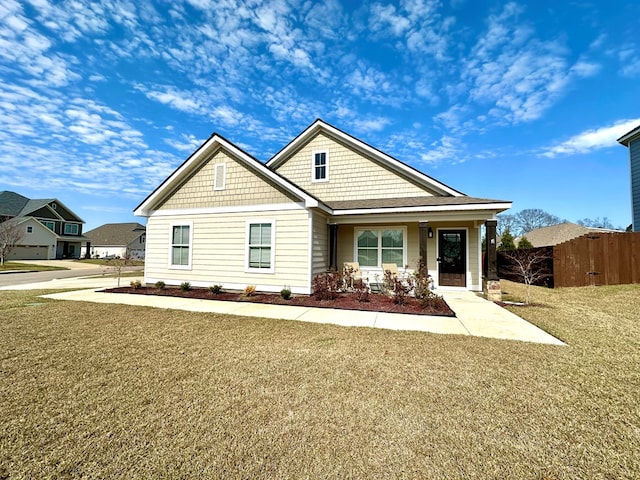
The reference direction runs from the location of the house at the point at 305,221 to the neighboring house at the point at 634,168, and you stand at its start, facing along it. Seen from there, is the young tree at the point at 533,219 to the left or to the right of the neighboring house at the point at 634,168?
left

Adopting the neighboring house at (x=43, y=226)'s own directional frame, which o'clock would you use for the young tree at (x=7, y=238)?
The young tree is roughly at 2 o'clock from the neighboring house.

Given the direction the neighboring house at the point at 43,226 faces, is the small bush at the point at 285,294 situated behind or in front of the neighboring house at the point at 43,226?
in front

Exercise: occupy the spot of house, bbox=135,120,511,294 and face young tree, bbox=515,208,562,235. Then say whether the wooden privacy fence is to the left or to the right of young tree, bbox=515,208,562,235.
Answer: right

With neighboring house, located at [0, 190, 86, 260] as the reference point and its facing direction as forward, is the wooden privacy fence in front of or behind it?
in front

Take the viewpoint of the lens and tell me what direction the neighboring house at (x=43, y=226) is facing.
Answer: facing the viewer and to the right of the viewer

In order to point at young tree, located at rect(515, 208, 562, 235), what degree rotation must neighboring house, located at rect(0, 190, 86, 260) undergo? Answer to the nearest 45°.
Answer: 0° — it already faces it
